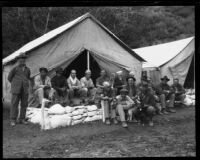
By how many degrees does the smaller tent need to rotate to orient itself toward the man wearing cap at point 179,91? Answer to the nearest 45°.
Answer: approximately 45° to its right

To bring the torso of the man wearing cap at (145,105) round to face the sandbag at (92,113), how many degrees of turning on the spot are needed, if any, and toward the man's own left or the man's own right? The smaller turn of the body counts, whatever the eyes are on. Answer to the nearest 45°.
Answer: approximately 45° to the man's own right

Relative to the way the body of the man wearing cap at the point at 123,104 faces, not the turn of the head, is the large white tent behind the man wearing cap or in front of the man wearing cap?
behind

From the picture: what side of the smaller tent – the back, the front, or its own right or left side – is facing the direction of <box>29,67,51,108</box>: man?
right

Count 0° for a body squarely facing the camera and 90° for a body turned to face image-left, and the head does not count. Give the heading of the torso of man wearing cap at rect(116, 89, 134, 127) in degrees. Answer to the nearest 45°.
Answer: approximately 315°

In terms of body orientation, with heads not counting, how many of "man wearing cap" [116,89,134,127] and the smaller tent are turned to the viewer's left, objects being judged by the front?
0

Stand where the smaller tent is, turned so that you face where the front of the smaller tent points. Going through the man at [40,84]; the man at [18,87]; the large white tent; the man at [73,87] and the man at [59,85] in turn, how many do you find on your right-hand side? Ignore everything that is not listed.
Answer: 5

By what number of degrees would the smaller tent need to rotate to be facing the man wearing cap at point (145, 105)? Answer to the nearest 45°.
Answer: approximately 45° to its right

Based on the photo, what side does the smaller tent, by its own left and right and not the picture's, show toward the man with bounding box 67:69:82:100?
right

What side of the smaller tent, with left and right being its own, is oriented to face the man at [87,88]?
right

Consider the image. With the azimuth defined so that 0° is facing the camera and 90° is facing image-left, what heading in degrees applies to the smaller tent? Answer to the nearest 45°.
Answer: approximately 315°

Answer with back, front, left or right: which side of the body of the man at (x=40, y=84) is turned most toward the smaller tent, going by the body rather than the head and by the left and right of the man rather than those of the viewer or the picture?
left

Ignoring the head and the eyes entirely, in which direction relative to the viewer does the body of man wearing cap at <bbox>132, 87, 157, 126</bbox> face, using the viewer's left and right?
facing the viewer and to the left of the viewer

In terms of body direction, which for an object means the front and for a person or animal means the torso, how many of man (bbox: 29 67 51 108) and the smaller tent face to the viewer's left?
0

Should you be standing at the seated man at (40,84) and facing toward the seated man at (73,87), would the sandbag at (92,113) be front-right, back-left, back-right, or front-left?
front-right

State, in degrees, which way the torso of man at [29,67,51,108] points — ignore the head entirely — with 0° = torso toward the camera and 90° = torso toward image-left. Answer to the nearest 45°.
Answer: approximately 315°
